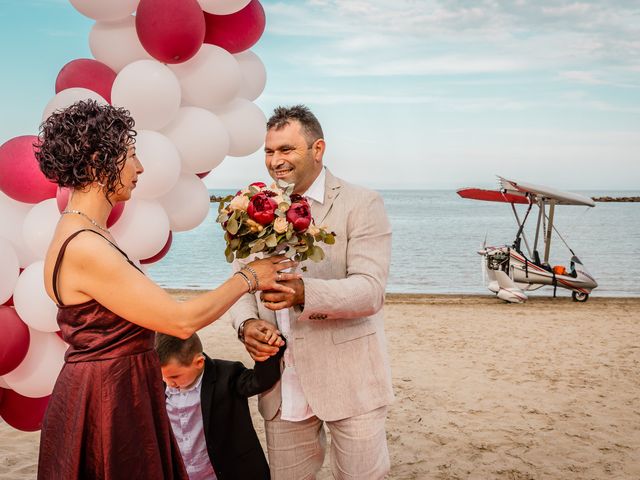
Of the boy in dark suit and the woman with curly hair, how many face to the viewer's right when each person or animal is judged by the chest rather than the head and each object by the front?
1

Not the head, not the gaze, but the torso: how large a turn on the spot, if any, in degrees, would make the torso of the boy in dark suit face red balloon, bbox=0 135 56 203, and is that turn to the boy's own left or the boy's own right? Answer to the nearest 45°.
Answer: approximately 45° to the boy's own right

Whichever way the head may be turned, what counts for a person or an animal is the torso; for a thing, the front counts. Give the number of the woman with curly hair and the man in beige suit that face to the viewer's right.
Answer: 1

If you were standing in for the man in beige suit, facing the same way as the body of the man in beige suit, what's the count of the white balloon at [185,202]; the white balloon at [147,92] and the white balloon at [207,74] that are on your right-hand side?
3

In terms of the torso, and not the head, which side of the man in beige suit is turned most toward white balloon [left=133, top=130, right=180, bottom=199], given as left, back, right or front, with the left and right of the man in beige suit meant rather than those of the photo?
right

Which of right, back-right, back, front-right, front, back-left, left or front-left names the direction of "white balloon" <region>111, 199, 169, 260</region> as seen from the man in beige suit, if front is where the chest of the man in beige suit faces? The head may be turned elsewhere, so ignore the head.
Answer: right

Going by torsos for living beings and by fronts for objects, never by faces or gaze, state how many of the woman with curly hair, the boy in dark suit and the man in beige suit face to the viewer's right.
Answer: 1

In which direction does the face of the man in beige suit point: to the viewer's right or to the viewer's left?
to the viewer's left

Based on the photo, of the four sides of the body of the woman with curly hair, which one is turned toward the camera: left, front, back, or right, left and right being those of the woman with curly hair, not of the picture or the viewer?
right

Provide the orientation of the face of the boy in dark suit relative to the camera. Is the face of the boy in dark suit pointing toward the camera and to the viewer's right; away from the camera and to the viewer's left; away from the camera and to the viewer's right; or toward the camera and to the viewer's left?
toward the camera and to the viewer's left

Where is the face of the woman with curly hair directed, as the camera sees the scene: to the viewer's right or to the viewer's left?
to the viewer's right

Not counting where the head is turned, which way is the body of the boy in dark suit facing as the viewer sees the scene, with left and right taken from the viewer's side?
facing the viewer and to the left of the viewer

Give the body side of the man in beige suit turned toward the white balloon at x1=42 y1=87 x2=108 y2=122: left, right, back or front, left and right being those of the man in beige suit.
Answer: right

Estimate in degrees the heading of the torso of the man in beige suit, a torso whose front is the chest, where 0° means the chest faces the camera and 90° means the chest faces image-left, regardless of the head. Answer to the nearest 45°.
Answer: approximately 45°

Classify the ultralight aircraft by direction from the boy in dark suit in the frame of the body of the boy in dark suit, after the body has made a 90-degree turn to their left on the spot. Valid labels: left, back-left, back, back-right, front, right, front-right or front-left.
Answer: left
